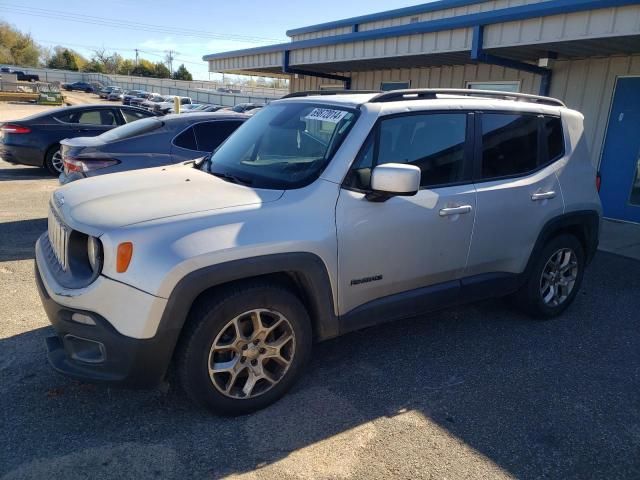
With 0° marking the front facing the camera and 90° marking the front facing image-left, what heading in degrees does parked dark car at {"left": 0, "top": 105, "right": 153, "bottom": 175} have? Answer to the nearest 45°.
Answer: approximately 225°

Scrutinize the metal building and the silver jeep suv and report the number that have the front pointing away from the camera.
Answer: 0

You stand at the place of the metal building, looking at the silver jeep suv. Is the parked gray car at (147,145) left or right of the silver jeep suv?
right

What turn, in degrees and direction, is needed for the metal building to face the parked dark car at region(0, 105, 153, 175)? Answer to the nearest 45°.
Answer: approximately 45° to its right

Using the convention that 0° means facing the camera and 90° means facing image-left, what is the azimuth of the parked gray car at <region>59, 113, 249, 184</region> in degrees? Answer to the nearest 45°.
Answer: approximately 225°

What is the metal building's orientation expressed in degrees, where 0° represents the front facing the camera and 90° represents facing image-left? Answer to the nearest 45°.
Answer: approximately 45°

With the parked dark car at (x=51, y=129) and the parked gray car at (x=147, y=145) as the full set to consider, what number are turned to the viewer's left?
0

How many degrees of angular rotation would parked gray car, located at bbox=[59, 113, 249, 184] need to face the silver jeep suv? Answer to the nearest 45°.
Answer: approximately 135° to its right

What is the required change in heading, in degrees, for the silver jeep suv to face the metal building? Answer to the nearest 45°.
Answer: approximately 180°

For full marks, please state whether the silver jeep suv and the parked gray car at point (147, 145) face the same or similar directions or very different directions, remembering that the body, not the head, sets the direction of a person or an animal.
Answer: very different directions

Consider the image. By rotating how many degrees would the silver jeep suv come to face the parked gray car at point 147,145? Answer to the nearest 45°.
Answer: approximately 90° to its right

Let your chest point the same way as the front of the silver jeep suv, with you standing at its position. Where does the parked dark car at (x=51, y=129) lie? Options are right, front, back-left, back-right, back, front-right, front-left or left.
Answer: right
